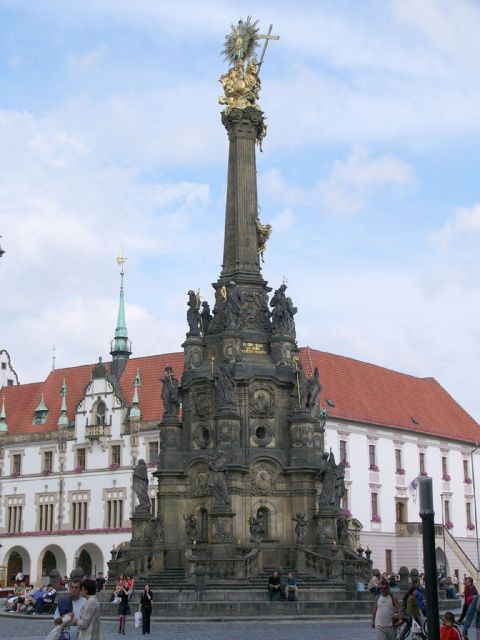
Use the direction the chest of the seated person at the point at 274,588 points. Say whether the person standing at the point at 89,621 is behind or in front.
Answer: in front

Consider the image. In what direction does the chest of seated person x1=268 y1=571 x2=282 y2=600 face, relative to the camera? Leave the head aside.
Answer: toward the camera

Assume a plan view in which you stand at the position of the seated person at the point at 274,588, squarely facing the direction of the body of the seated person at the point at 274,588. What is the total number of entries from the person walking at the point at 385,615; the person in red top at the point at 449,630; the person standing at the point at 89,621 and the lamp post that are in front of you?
4

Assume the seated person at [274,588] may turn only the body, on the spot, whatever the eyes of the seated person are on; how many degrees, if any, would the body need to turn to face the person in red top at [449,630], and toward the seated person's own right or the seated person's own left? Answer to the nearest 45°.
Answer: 0° — they already face them

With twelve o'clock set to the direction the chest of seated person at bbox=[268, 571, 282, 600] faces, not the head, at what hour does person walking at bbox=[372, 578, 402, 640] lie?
The person walking is roughly at 12 o'clock from the seated person.

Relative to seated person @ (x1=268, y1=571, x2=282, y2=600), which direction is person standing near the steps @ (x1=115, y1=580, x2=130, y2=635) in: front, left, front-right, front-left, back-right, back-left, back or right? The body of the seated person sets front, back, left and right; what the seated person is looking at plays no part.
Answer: front-right

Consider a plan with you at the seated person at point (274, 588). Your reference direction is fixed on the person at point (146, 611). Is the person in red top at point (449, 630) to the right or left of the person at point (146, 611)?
left

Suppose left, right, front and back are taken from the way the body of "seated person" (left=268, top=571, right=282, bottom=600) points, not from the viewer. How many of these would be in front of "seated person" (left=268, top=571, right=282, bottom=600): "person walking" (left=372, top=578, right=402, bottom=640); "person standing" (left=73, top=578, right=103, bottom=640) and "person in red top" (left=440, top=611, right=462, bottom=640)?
3

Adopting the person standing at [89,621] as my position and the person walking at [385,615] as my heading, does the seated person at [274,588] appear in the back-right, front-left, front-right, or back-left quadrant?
front-left

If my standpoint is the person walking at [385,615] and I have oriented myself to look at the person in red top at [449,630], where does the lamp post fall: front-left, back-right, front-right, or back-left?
front-right

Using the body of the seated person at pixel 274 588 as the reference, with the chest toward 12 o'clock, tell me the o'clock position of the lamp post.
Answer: The lamp post is roughly at 12 o'clock from the seated person.

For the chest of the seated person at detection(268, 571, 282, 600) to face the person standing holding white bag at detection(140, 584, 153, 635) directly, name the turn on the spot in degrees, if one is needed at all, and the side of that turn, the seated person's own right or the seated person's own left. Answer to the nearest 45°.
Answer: approximately 45° to the seated person's own right
